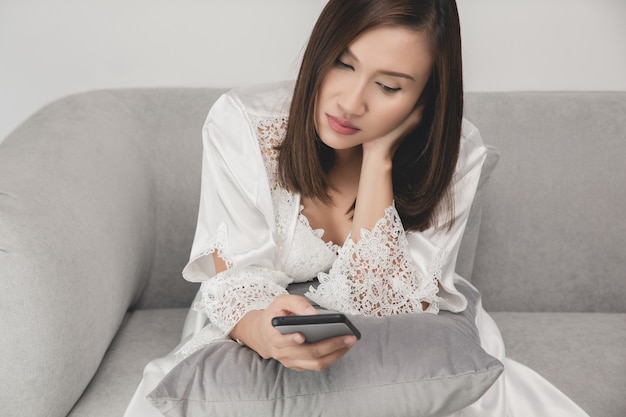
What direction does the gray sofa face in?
toward the camera

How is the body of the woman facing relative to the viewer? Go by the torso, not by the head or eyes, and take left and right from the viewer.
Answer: facing the viewer
